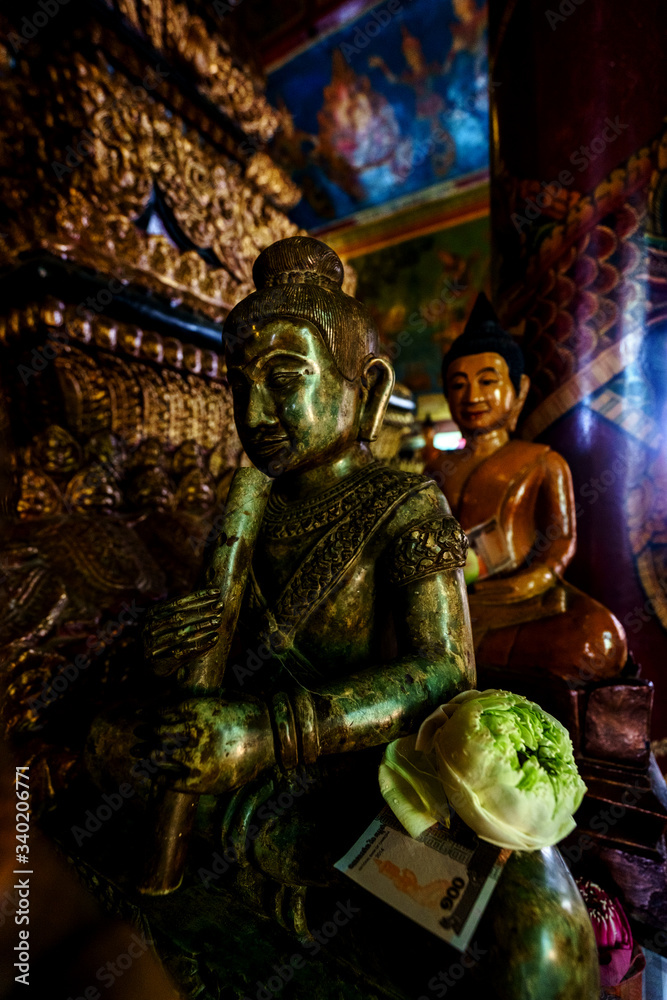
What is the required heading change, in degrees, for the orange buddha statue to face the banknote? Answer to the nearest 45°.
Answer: approximately 45° to its left

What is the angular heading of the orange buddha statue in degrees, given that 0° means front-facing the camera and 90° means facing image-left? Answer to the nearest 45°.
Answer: approximately 45°

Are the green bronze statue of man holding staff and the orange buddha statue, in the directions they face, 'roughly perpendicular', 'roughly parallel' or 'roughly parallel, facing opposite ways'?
roughly parallel

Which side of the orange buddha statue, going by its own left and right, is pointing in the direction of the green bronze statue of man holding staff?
front

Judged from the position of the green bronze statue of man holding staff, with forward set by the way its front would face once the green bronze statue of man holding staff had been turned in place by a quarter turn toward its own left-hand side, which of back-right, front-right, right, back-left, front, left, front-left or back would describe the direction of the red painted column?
left

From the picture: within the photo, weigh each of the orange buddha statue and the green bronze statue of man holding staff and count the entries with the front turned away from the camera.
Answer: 0

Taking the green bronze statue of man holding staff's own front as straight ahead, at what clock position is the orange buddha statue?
The orange buddha statue is roughly at 6 o'clock from the green bronze statue of man holding staff.

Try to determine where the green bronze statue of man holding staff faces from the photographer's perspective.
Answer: facing the viewer and to the left of the viewer
